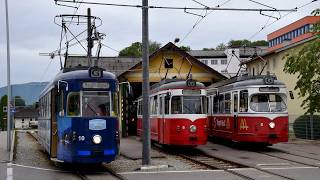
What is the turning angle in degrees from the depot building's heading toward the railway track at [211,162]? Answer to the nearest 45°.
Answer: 0° — it already faces it

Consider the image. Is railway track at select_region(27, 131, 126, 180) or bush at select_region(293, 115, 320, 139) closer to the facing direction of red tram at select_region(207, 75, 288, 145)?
the railway track

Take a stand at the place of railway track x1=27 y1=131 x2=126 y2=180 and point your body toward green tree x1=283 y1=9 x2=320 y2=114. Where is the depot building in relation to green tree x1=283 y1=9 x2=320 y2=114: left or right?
left

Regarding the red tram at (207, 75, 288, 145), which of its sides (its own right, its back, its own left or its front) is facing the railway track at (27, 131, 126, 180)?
right

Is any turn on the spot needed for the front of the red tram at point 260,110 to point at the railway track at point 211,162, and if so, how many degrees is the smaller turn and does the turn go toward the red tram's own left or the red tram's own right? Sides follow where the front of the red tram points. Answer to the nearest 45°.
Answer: approximately 90° to the red tram's own right

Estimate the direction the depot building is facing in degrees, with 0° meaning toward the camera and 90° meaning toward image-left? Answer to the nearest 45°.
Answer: approximately 0°

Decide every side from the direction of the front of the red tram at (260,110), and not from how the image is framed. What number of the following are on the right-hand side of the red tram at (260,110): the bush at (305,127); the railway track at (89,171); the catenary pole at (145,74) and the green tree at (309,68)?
2

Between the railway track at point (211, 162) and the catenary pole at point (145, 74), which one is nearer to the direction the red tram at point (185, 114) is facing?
the railway track

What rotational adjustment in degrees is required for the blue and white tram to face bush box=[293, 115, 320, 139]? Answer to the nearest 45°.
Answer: approximately 90° to its left

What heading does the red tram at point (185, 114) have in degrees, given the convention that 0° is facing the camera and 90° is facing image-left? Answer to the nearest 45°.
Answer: approximately 315°

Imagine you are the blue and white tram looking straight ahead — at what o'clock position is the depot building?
The depot building is roughly at 8 o'clock from the blue and white tram.

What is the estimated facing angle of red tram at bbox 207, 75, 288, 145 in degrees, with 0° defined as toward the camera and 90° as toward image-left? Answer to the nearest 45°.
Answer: approximately 315°

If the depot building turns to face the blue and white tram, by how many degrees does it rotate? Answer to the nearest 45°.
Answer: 0° — it already faces it

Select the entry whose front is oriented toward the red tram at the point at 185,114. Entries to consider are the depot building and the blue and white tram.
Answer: the depot building

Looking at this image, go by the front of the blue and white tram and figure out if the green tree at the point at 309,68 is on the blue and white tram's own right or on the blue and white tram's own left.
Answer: on the blue and white tram's own left
